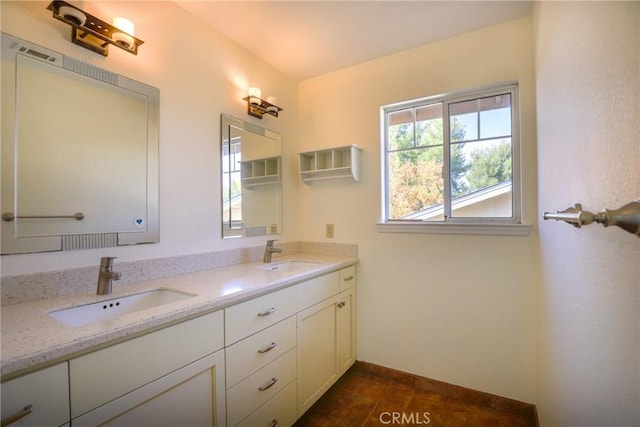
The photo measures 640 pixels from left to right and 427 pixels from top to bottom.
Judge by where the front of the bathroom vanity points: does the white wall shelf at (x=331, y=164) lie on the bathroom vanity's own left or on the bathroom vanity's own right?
on the bathroom vanity's own left

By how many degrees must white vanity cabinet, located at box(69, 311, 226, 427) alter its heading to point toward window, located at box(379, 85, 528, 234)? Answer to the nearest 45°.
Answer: approximately 45° to its left

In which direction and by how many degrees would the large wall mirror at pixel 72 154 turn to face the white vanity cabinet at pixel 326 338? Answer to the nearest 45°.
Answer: approximately 45° to its left

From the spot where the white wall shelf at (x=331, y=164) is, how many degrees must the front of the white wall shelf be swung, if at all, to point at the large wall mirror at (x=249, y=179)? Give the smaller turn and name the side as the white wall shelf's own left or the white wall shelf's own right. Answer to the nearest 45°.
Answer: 0° — it already faces it

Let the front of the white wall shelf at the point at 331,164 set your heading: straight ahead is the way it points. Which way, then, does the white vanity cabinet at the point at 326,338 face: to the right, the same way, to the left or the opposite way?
to the left

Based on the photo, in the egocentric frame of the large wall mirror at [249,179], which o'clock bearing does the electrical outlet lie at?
The electrical outlet is roughly at 10 o'clock from the large wall mirror.

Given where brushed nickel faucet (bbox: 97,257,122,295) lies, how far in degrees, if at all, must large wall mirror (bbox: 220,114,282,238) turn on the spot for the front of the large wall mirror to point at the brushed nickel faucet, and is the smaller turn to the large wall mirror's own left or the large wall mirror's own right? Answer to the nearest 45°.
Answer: approximately 90° to the large wall mirror's own right

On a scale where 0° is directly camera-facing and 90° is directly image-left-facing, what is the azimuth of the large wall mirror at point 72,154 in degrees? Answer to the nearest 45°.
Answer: approximately 315°

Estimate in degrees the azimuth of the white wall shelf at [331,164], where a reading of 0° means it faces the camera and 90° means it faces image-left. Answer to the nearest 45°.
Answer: approximately 45°
